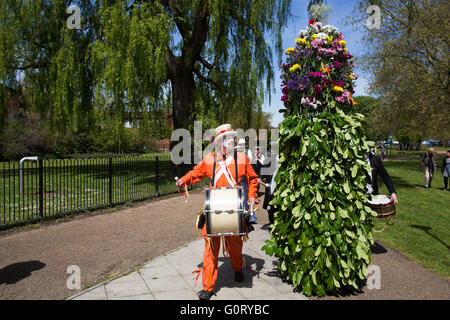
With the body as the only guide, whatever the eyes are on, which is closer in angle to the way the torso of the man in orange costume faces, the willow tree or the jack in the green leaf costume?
the jack in the green leaf costume

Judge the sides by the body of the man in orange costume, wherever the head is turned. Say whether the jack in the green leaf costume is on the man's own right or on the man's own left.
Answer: on the man's own left

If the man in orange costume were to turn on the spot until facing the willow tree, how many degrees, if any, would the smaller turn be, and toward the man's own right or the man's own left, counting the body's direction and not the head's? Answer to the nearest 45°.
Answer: approximately 180°

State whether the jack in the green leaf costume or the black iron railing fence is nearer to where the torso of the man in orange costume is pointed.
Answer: the jack in the green leaf costume

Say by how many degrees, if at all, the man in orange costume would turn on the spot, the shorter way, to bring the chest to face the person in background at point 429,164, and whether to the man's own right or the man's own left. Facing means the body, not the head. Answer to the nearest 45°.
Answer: approximately 135° to the man's own left

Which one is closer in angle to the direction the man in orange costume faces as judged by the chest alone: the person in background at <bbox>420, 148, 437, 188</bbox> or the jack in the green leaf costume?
the jack in the green leaf costume

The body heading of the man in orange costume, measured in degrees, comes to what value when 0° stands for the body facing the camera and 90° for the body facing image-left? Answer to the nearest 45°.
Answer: approximately 0°

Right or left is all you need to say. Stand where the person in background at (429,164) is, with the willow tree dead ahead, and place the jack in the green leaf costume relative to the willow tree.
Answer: left
